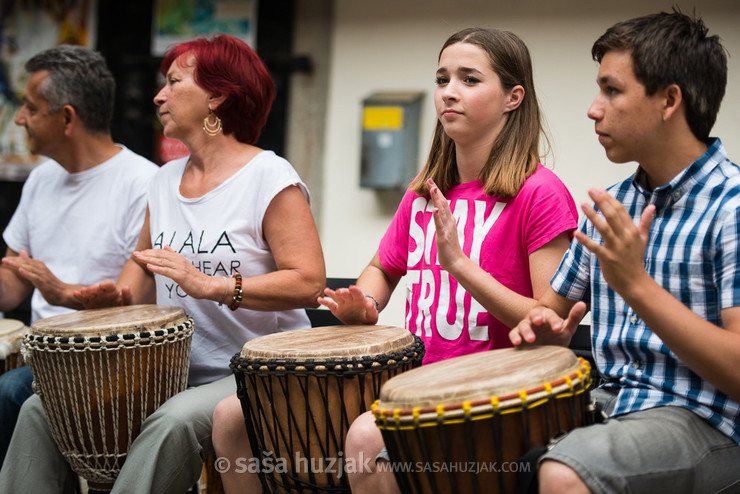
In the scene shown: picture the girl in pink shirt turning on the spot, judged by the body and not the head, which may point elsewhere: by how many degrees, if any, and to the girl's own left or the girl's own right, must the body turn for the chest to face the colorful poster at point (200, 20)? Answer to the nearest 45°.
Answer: approximately 90° to the girl's own right

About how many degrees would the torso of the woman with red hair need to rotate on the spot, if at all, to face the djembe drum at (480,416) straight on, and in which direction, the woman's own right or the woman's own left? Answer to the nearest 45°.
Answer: approximately 45° to the woman's own left

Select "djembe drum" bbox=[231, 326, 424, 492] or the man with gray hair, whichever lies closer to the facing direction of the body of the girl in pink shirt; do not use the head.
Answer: the djembe drum

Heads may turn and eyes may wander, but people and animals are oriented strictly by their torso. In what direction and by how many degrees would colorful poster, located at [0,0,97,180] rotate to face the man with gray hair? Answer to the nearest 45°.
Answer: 0° — it already faces them

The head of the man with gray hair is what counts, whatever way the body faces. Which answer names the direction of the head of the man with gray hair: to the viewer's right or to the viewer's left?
to the viewer's left

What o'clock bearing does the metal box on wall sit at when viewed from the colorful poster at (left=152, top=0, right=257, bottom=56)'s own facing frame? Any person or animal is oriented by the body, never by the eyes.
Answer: The metal box on wall is roughly at 10 o'clock from the colorful poster.

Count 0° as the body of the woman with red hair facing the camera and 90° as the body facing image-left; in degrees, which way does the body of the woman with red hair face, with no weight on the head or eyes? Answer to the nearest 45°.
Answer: approximately 45°

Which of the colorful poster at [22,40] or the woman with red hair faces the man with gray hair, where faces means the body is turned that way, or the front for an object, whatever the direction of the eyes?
the colorful poster

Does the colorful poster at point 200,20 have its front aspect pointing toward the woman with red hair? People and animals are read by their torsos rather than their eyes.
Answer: yes
